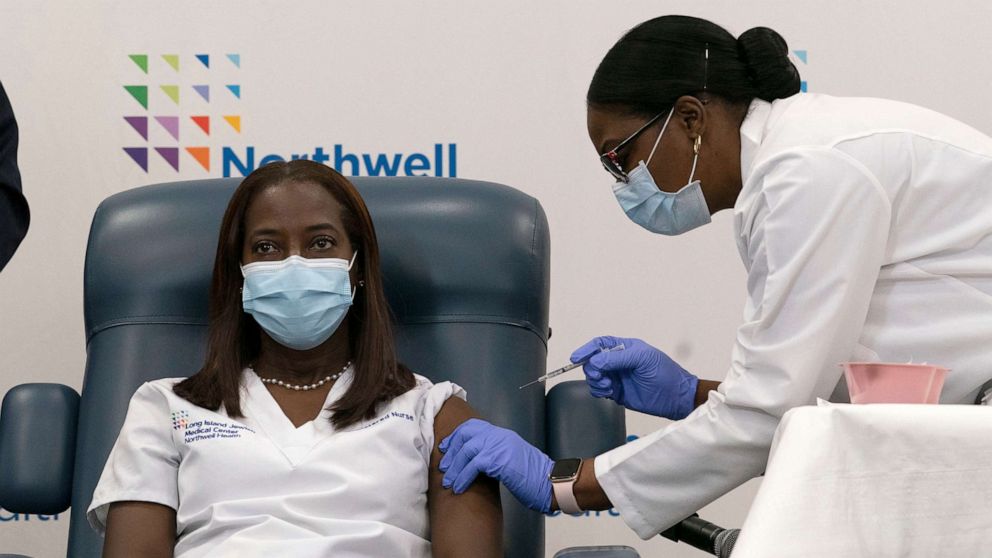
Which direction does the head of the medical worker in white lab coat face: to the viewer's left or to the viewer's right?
to the viewer's left

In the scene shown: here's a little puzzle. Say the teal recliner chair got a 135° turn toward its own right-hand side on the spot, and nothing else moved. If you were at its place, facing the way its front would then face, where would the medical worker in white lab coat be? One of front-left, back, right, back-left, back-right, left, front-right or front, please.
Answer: back

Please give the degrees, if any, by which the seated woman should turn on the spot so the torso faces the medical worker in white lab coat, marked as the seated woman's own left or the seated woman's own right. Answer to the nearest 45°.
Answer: approximately 45° to the seated woman's own left

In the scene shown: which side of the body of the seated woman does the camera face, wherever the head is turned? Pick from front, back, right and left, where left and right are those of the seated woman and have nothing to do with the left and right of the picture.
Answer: front

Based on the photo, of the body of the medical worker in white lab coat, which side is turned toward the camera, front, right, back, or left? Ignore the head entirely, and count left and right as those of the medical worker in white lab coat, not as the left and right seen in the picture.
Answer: left

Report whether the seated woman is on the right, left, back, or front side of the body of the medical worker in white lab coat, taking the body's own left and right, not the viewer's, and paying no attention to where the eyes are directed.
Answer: front
